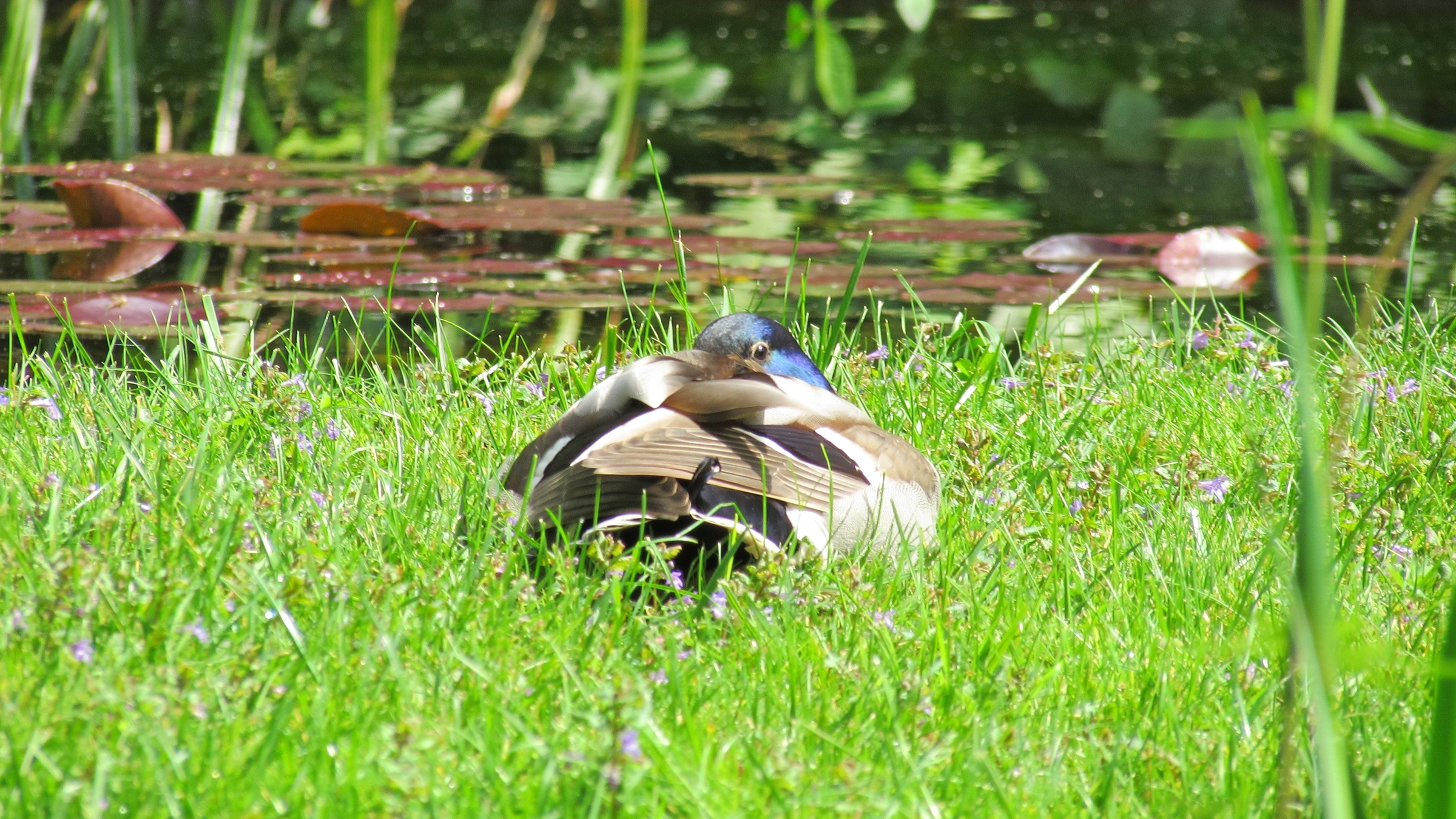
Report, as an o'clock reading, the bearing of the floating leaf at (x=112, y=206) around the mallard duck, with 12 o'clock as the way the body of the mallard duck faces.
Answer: The floating leaf is roughly at 11 o'clock from the mallard duck.

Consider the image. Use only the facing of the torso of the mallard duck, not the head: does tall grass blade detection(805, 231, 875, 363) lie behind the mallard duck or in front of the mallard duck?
in front

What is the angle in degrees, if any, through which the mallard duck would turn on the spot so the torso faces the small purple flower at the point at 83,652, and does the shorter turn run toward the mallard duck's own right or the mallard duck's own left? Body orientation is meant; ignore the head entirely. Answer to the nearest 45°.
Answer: approximately 135° to the mallard duck's own left

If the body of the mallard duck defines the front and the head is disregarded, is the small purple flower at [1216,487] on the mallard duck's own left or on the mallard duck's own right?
on the mallard duck's own right

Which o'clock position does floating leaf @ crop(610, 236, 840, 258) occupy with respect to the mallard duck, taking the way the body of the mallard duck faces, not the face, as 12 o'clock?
The floating leaf is roughly at 12 o'clock from the mallard duck.

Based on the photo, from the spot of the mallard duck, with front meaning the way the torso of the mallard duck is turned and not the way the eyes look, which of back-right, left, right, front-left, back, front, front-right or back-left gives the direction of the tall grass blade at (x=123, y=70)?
front-left

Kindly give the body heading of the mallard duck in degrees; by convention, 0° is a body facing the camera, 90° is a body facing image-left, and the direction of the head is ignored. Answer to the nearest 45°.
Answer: approximately 180°

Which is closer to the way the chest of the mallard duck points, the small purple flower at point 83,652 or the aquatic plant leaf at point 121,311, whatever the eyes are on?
the aquatic plant leaf

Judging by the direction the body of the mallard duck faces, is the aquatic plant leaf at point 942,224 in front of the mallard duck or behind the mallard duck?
in front

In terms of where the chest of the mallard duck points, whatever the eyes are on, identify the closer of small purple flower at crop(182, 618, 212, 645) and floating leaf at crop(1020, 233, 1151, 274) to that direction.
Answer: the floating leaf

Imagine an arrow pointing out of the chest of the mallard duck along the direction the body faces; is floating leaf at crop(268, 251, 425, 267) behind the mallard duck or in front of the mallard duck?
in front

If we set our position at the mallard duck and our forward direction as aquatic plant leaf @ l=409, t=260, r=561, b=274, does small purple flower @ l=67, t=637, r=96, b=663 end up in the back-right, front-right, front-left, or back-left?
back-left
